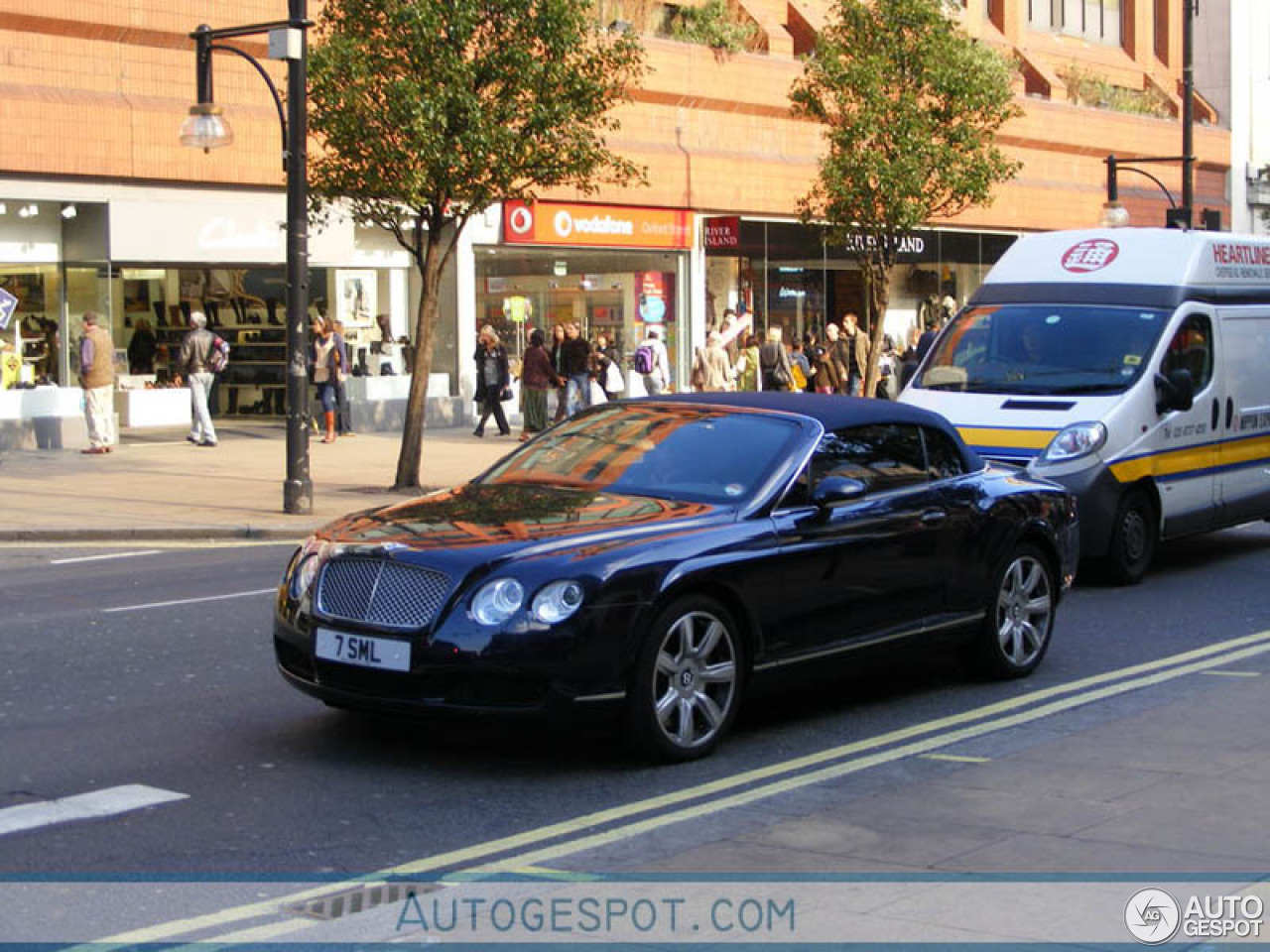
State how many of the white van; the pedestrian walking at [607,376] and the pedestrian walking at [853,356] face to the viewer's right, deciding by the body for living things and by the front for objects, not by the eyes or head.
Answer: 0

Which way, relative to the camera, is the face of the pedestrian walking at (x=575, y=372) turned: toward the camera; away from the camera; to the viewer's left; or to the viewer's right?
toward the camera

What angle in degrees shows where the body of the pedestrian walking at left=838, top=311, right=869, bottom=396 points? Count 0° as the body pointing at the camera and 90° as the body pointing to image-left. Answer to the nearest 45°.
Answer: approximately 45°

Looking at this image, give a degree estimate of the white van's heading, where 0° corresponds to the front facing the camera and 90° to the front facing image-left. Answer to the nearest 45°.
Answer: approximately 45°

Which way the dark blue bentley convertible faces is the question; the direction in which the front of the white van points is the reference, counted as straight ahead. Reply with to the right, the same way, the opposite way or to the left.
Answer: the same way

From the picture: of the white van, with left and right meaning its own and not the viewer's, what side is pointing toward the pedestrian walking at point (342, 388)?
right

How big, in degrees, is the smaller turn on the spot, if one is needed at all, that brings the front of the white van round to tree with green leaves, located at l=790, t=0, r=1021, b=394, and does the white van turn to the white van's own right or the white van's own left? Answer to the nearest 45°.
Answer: approximately 135° to the white van's own right

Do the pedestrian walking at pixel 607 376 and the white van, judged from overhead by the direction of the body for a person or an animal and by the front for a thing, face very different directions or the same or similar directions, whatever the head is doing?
same or similar directions

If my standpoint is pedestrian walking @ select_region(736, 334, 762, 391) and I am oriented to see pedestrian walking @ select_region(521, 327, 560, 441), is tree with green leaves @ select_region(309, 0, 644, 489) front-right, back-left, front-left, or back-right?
front-left

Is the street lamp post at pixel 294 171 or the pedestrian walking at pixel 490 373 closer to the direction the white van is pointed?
the street lamp post

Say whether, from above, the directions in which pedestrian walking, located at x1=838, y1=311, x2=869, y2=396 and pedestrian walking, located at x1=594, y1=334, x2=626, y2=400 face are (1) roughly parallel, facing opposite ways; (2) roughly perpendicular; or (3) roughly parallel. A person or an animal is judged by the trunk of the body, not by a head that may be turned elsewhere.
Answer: roughly parallel
